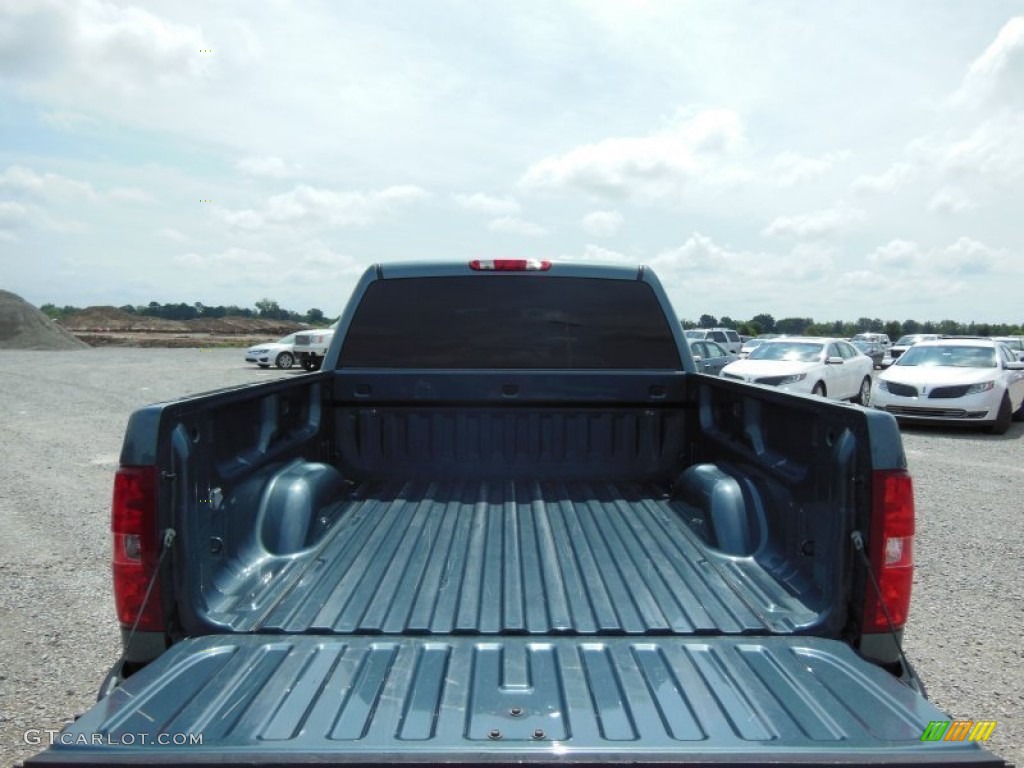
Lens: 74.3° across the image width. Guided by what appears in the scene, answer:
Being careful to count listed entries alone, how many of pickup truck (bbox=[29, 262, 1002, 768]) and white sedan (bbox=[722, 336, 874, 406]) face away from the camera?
1

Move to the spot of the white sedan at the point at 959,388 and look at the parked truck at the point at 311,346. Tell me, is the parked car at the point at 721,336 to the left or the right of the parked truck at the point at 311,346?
right

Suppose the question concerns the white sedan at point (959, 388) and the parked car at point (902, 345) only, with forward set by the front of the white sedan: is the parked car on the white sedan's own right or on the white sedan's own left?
on the white sedan's own right

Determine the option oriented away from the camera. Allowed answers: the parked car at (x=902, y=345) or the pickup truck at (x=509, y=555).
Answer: the pickup truck

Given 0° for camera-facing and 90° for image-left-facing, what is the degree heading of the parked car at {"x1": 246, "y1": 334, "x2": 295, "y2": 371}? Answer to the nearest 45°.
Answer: approximately 45°

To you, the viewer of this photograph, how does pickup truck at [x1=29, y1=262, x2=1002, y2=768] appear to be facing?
facing away from the viewer

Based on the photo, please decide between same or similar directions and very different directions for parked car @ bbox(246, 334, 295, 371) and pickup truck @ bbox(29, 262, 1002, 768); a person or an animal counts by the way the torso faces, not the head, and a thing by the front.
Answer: very different directions
